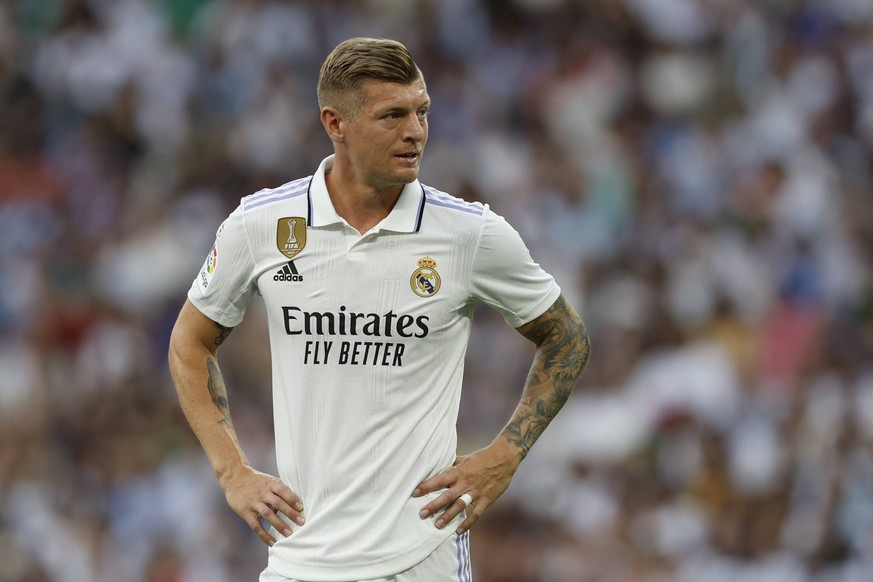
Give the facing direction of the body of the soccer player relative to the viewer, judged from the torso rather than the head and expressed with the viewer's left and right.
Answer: facing the viewer

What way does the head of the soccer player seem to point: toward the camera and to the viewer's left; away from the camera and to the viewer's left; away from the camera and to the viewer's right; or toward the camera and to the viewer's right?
toward the camera and to the viewer's right
